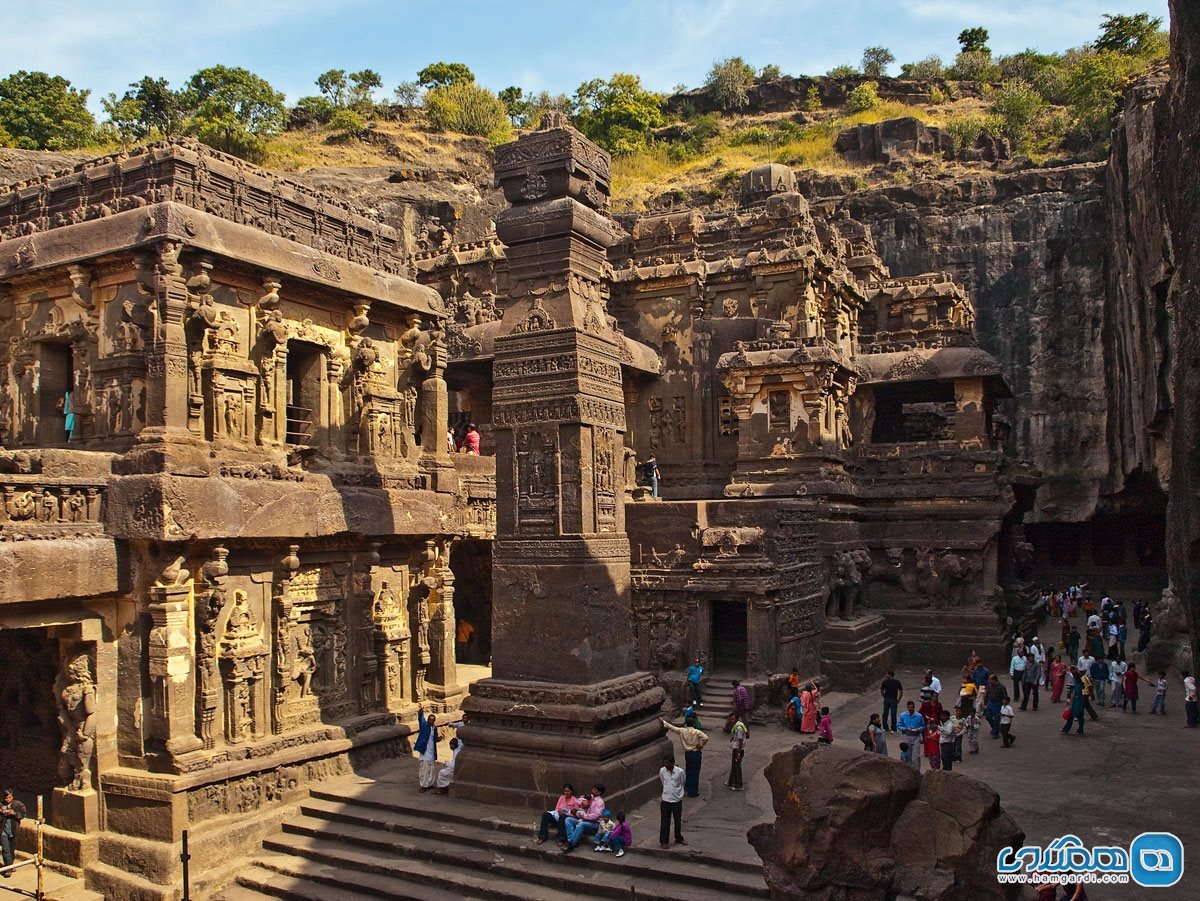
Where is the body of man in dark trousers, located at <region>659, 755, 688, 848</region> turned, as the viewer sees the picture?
toward the camera

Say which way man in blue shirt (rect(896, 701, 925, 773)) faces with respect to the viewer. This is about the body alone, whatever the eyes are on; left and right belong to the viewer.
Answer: facing the viewer

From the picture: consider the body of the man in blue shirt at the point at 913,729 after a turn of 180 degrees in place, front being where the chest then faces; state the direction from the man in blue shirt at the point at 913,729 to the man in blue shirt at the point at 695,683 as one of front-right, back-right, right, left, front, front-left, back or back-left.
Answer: front-left

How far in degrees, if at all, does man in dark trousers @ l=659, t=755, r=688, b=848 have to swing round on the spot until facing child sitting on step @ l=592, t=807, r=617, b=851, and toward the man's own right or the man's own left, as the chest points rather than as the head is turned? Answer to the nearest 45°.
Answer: approximately 90° to the man's own right

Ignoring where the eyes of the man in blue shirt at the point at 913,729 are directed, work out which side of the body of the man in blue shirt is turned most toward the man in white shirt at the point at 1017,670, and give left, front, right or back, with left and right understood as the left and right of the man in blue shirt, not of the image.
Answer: back

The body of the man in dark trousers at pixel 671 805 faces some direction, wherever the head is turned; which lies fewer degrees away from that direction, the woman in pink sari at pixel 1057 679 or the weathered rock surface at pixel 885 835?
the weathered rock surface

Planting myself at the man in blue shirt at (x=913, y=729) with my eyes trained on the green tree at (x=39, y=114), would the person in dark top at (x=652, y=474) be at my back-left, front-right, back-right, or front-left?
front-right

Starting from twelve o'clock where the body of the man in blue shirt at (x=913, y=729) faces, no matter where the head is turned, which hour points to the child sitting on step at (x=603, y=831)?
The child sitting on step is roughly at 1 o'clock from the man in blue shirt.
